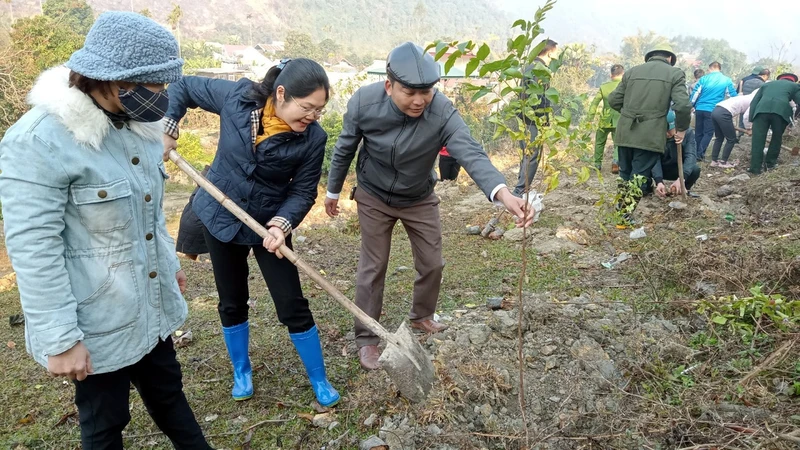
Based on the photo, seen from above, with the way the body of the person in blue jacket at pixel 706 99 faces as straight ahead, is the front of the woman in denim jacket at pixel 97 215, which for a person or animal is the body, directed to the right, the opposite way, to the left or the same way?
to the right

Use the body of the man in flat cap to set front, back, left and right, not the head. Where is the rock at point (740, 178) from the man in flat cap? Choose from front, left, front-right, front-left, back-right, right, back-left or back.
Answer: left

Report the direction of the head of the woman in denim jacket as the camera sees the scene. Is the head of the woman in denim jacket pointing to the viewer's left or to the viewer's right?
to the viewer's right

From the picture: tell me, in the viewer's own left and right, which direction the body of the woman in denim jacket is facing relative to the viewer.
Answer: facing the viewer and to the right of the viewer

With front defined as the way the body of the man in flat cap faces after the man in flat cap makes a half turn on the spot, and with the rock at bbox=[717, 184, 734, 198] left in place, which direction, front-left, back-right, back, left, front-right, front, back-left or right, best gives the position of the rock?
right

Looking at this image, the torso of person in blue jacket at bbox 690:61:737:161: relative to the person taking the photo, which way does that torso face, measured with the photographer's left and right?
facing away from the viewer
